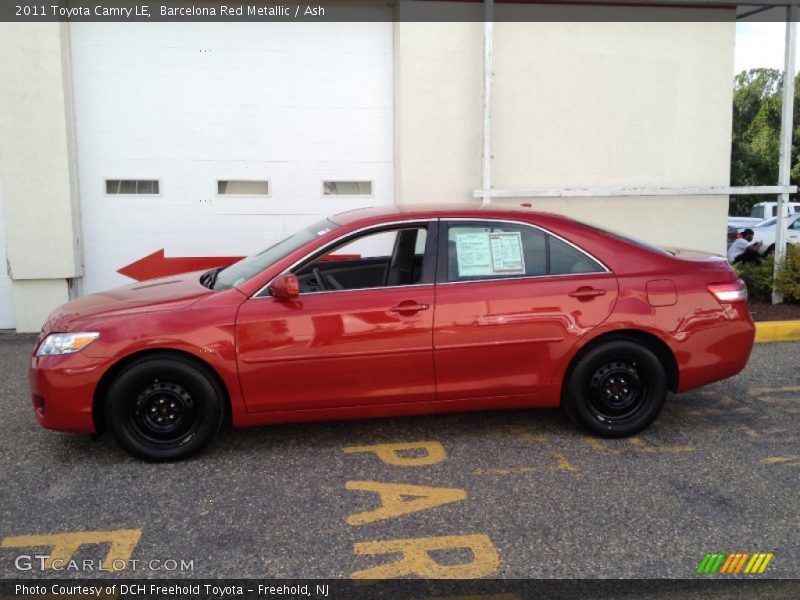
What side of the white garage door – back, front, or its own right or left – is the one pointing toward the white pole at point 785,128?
left

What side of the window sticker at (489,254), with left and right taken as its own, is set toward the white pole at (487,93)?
back

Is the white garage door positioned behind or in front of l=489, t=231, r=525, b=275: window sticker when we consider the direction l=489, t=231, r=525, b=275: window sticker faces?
behind

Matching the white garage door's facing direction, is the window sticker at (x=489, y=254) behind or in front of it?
in front

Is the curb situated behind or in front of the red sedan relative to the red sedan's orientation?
behind

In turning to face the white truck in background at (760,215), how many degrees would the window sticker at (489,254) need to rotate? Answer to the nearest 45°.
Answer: approximately 135° to its left

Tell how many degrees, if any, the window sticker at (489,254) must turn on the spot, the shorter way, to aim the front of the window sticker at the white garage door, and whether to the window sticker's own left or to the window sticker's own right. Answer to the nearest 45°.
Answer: approximately 135° to the window sticker's own right

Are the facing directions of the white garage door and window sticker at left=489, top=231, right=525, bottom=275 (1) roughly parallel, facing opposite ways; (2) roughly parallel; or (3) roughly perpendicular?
roughly parallel

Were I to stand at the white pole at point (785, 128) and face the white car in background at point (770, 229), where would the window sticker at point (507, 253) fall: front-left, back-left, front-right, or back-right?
back-left

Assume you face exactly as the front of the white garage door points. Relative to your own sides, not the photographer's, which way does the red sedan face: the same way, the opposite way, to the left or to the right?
to the right

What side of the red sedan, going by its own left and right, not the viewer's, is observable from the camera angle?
left

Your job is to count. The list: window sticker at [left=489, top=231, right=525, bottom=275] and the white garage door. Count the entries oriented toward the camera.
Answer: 2

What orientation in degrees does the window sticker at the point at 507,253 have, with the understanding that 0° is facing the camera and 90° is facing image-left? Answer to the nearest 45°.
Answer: approximately 0°

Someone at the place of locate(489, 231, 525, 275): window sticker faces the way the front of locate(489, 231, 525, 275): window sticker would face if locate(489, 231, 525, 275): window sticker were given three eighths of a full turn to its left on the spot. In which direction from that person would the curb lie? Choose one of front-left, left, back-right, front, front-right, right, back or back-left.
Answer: front

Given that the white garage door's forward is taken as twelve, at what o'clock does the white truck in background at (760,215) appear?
The white truck in background is roughly at 8 o'clock from the white garage door.

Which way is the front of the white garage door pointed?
toward the camera

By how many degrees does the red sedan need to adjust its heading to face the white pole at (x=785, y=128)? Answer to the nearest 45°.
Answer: approximately 135° to its right

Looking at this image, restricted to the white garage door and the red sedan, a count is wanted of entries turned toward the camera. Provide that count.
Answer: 1

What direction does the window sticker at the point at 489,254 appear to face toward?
toward the camera

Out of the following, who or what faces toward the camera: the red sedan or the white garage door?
the white garage door
